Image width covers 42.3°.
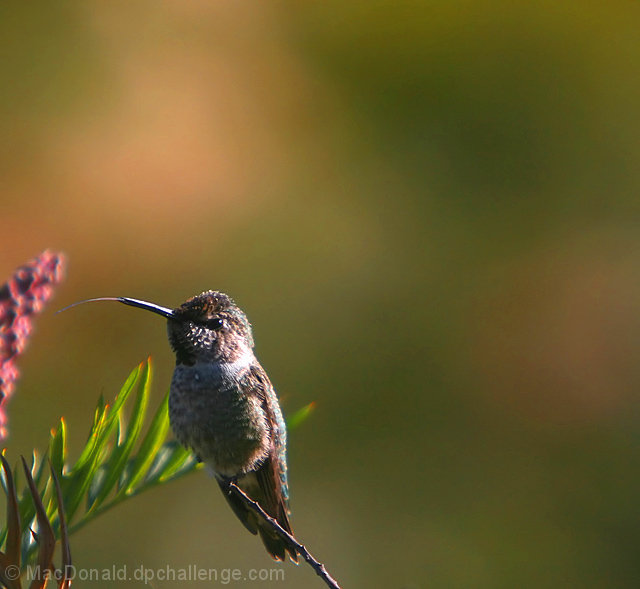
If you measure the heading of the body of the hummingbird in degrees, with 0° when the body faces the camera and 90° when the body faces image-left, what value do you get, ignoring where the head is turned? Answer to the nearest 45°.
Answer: approximately 45°
